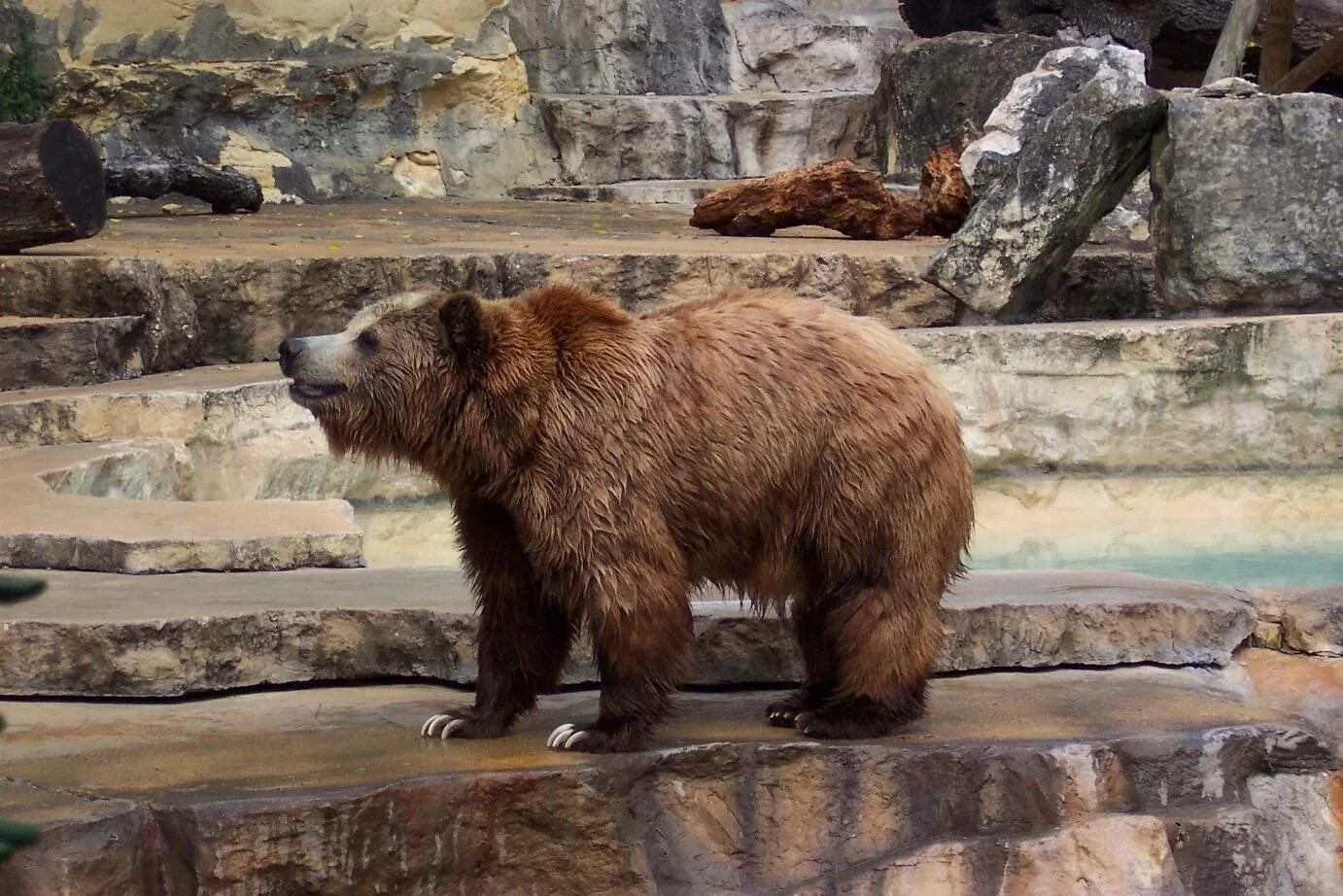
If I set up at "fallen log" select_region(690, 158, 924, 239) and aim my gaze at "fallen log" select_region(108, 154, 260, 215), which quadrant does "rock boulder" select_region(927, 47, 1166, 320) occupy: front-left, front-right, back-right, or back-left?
back-left

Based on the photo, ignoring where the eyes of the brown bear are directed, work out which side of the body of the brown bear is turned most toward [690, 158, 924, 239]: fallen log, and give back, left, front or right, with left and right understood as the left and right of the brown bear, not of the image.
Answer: right

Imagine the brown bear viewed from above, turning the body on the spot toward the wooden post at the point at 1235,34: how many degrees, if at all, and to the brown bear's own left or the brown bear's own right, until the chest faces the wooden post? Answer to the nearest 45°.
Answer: approximately 135° to the brown bear's own right

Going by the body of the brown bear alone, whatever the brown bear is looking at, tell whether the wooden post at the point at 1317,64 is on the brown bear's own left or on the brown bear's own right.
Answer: on the brown bear's own right

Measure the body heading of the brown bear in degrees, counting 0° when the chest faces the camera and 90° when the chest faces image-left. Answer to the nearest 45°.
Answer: approximately 90°

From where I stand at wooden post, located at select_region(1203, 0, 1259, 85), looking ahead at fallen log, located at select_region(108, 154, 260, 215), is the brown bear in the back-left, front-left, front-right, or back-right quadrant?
front-left

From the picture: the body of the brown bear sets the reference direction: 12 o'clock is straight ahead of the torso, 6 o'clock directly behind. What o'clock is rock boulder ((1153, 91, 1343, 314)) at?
The rock boulder is roughly at 4 o'clock from the brown bear.

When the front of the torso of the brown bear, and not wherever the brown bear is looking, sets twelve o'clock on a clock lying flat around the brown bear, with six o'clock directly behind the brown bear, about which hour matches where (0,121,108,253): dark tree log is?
The dark tree log is roughly at 2 o'clock from the brown bear.

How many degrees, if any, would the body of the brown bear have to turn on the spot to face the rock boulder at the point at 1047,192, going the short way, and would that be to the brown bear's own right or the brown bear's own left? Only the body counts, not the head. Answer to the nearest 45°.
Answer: approximately 90° to the brown bear's own right

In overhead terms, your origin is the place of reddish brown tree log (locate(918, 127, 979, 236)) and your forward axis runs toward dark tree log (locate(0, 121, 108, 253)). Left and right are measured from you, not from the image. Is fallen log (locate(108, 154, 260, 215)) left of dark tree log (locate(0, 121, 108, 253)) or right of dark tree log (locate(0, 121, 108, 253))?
right

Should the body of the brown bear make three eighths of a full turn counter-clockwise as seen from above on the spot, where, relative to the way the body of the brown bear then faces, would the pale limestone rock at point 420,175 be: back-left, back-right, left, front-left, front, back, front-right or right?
back-left

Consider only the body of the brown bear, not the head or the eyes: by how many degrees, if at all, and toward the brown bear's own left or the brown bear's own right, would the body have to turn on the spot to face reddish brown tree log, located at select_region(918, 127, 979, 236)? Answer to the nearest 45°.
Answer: approximately 90° to the brown bear's own right

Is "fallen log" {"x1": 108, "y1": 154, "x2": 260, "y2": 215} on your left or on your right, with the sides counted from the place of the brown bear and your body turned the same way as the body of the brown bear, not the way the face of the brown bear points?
on your right

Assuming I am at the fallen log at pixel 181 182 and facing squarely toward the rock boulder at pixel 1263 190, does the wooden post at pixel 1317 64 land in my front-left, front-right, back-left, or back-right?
front-left

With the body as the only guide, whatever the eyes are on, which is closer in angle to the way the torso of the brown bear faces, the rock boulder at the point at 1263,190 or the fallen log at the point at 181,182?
the fallen log

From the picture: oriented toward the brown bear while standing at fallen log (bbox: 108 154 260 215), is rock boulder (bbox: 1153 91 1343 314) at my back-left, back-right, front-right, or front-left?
front-left
